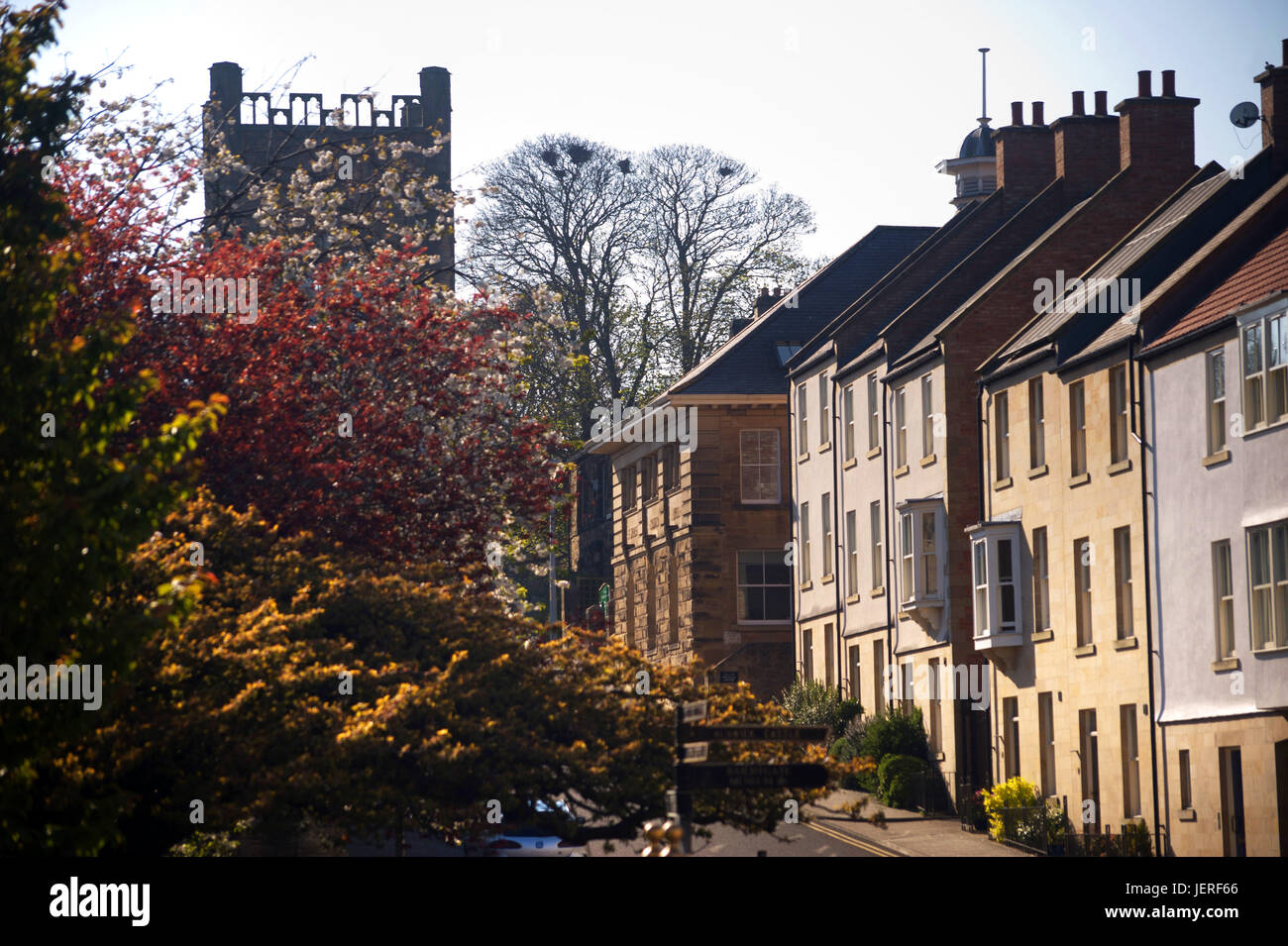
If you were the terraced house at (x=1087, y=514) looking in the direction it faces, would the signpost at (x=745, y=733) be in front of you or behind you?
in front

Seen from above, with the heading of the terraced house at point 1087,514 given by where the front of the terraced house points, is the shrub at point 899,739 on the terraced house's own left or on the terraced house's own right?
on the terraced house's own right

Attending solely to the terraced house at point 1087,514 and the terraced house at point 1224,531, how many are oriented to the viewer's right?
0

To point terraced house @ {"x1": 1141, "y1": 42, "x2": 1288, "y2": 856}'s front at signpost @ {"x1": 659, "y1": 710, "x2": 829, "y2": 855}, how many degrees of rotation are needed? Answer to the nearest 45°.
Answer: approximately 45° to its left

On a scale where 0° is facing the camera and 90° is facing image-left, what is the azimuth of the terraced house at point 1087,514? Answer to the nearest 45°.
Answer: approximately 45°

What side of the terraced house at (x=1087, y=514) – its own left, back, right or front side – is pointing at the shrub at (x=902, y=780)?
right

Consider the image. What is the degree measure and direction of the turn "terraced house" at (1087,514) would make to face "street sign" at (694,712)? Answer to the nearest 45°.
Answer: approximately 45° to its left

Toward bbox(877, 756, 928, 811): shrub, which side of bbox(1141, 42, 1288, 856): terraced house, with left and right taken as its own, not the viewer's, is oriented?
right

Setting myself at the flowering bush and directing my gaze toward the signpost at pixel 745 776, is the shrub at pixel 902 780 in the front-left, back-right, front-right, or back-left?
back-right

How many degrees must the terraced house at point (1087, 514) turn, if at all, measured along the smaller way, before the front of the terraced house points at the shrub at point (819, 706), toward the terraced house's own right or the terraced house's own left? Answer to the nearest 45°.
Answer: approximately 90° to the terraced house's own right

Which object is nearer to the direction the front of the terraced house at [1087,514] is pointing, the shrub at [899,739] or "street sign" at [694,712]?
the street sign
